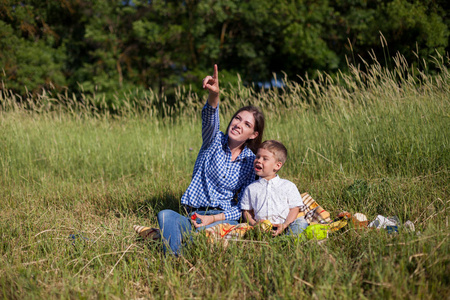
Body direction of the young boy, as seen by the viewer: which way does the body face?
toward the camera

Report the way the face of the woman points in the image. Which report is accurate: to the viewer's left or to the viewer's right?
to the viewer's left

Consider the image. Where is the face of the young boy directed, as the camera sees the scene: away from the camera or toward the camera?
toward the camera
